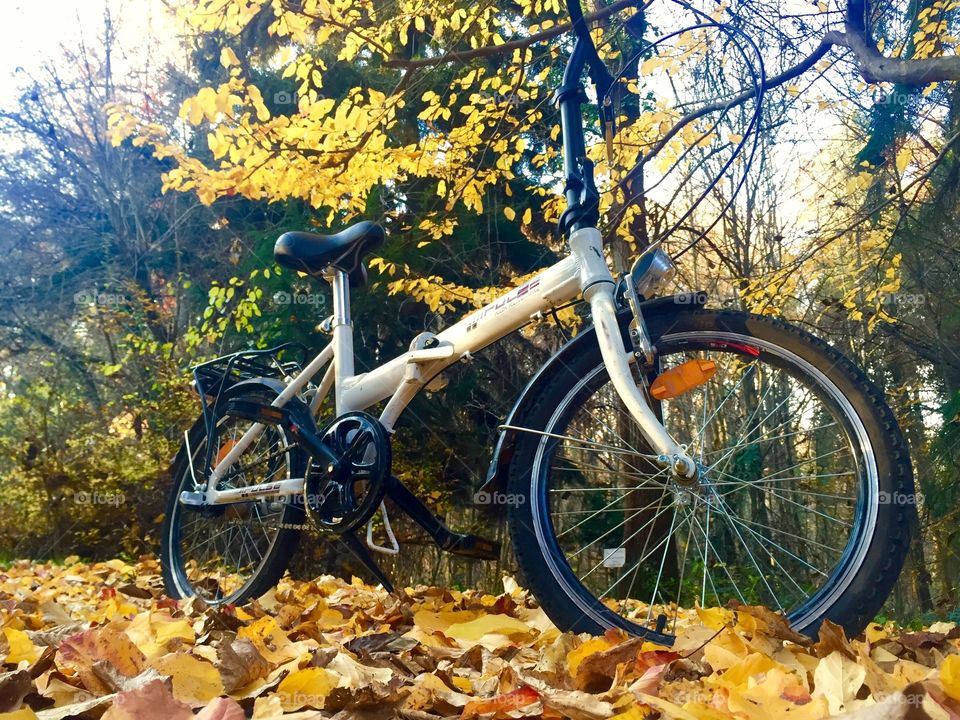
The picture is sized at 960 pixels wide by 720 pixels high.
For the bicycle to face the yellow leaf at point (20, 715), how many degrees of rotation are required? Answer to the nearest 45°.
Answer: approximately 90° to its right

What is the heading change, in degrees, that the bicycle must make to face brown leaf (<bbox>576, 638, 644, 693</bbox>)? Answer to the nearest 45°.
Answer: approximately 45° to its right

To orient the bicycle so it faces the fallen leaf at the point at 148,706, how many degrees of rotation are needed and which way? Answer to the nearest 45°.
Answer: approximately 90° to its right

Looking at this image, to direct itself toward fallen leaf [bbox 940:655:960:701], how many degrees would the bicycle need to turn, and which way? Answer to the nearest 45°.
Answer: approximately 45° to its right

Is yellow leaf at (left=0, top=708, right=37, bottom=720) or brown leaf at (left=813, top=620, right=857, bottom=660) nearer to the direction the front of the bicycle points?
the brown leaf

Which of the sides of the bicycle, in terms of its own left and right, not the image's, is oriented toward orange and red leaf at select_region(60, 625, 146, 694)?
right

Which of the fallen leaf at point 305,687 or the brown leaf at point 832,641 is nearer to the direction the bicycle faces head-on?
the brown leaf

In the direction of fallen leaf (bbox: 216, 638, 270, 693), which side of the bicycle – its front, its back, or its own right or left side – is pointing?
right
